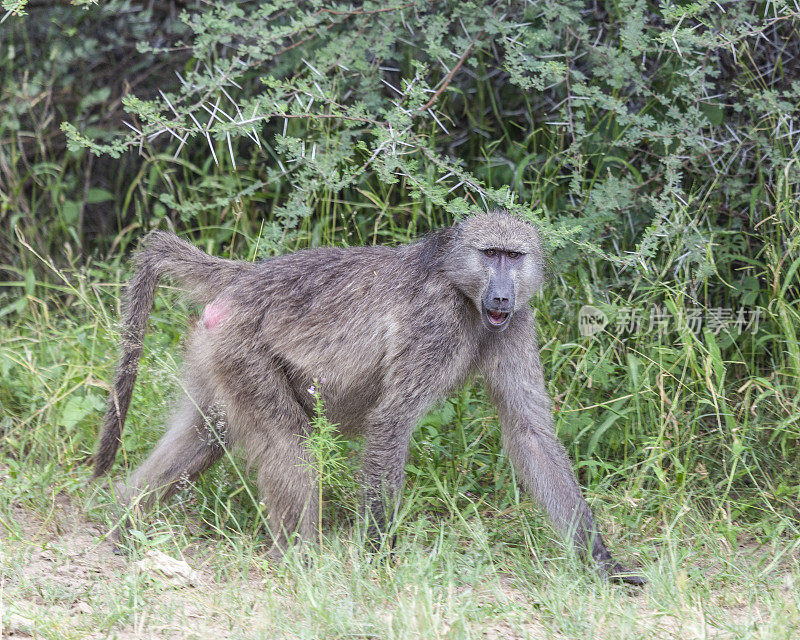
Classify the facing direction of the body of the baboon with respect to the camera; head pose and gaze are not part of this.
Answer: to the viewer's right

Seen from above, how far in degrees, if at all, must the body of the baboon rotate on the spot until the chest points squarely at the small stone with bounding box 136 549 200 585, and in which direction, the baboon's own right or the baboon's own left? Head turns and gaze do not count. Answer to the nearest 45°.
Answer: approximately 135° to the baboon's own right

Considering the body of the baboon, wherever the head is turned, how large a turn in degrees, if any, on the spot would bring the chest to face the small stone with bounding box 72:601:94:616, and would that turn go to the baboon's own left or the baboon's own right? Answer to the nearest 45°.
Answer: approximately 135° to the baboon's own right

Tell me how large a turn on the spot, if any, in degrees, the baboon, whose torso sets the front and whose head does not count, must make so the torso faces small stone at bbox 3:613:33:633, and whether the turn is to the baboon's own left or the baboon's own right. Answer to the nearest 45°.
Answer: approximately 135° to the baboon's own right
